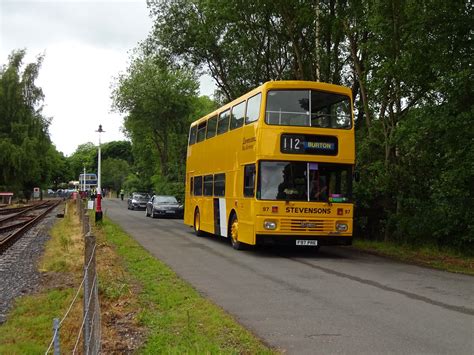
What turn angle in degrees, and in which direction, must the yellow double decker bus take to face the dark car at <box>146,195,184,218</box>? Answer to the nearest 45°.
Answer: approximately 135° to its left

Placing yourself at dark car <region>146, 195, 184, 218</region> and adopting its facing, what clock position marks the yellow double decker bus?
The yellow double decker bus is roughly at 1 o'clock from the dark car.

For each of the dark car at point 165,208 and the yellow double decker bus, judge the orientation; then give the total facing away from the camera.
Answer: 0

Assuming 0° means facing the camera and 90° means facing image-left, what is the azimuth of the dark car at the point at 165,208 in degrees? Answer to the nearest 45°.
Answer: approximately 315°

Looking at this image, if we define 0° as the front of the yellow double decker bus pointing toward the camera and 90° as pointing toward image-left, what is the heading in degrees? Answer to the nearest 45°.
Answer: approximately 315°
